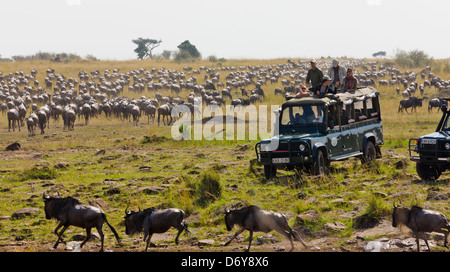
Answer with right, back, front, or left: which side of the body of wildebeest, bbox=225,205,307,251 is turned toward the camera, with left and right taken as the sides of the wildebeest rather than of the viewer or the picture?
left

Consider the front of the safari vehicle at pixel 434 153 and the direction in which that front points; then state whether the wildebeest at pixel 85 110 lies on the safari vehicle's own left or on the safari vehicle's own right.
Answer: on the safari vehicle's own right

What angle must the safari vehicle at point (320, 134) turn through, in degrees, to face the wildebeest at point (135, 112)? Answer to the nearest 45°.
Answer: approximately 90° to its right

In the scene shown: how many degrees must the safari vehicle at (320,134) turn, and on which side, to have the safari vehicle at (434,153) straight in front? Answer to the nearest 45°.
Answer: approximately 90° to its left

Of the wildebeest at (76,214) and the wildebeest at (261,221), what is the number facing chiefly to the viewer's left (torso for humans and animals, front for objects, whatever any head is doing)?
2

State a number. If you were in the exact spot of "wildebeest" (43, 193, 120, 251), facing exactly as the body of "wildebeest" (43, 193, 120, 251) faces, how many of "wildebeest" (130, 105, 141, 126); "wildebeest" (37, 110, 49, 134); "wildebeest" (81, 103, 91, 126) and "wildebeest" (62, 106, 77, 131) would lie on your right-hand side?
4

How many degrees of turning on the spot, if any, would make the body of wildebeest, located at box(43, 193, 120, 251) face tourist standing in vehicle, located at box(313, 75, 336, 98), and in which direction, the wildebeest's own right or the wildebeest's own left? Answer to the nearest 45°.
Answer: approximately 135° to the wildebeest's own right

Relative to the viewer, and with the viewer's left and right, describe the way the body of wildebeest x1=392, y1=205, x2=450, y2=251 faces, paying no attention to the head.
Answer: facing to the left of the viewer

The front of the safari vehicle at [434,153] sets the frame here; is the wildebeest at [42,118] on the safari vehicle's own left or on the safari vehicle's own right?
on the safari vehicle's own right

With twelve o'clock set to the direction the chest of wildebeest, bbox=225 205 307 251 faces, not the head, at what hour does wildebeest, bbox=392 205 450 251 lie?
wildebeest, bbox=392 205 450 251 is roughly at 6 o'clock from wildebeest, bbox=225 205 307 251.

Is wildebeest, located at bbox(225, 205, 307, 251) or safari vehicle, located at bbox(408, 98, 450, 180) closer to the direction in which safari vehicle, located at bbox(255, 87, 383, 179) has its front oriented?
the wildebeest

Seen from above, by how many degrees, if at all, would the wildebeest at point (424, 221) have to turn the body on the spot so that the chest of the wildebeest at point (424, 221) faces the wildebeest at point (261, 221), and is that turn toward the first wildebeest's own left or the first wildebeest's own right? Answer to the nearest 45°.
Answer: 0° — it already faces it

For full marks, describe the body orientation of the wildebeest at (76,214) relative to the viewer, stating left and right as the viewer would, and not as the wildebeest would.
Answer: facing to the left of the viewer

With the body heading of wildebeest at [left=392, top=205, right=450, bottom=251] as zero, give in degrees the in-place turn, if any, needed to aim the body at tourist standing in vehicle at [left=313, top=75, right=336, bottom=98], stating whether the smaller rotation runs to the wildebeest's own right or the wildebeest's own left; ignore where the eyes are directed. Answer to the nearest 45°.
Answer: approximately 90° to the wildebeest's own right

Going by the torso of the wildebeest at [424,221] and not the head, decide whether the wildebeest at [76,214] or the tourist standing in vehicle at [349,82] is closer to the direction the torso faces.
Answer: the wildebeest

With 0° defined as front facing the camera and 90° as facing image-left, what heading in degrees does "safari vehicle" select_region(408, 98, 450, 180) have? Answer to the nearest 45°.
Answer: approximately 45°
